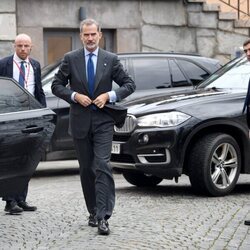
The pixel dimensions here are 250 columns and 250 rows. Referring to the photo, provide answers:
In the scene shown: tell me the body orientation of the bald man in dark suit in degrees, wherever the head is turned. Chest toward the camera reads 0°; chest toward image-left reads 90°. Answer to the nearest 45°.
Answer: approximately 0°

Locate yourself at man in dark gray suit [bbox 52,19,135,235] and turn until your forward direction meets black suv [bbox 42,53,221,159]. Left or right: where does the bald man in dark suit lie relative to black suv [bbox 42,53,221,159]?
left

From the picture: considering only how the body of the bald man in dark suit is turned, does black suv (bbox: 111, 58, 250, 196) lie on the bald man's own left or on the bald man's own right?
on the bald man's own left

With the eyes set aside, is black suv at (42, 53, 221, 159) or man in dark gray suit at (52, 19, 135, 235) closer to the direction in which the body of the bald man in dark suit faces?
the man in dark gray suit

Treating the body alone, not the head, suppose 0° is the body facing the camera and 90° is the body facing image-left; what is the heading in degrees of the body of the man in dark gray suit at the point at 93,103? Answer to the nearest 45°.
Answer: approximately 0°

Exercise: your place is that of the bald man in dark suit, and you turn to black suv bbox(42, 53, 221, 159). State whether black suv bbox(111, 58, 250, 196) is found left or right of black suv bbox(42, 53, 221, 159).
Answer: right
